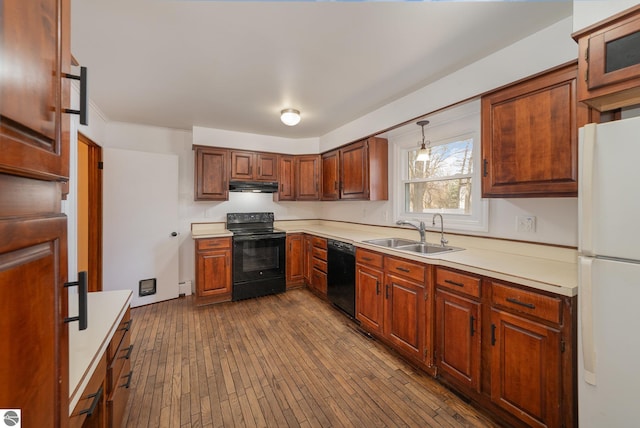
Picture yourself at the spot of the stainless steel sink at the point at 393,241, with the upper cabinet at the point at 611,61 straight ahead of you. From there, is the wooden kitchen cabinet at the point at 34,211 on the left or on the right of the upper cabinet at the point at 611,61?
right

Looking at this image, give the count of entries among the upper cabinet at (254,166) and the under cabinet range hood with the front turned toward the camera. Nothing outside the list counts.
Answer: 2

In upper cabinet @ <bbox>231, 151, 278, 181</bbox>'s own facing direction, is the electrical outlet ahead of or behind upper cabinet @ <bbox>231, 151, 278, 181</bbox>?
ahead

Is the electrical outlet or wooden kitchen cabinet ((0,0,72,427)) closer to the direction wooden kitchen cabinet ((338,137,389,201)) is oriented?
the wooden kitchen cabinet

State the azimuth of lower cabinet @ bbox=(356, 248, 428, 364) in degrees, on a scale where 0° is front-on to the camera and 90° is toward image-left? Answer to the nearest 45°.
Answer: approximately 45°

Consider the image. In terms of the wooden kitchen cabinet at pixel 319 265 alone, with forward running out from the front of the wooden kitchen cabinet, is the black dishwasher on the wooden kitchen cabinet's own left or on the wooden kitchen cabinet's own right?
on the wooden kitchen cabinet's own left

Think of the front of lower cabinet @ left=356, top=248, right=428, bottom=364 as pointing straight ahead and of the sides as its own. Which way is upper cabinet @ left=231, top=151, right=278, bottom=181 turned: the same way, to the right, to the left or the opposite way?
to the left

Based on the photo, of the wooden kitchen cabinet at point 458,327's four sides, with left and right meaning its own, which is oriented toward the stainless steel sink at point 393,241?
right

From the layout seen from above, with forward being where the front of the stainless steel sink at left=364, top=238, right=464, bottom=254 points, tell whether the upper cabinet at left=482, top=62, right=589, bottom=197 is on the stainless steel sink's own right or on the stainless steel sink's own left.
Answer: on the stainless steel sink's own left

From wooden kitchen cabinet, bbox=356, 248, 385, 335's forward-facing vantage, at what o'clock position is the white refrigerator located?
The white refrigerator is roughly at 9 o'clock from the wooden kitchen cabinet.

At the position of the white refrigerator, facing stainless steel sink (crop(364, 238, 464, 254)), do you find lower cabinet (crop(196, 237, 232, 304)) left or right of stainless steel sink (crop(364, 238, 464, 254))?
left

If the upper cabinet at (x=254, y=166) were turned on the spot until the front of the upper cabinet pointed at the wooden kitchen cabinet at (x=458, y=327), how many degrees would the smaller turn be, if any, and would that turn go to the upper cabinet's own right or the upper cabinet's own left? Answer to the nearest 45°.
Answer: approximately 45° to the upper cabinet's own left

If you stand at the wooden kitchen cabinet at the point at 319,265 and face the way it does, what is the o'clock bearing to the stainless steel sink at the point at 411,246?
The stainless steel sink is roughly at 9 o'clock from the wooden kitchen cabinet.

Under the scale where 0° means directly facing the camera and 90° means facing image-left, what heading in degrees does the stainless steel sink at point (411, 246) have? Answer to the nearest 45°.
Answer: approximately 45°
